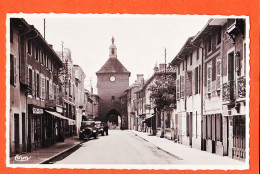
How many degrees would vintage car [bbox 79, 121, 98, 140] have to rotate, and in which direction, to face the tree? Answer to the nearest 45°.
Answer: approximately 90° to its left

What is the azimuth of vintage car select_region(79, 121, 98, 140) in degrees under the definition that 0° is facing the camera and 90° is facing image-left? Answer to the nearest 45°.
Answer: approximately 0°
